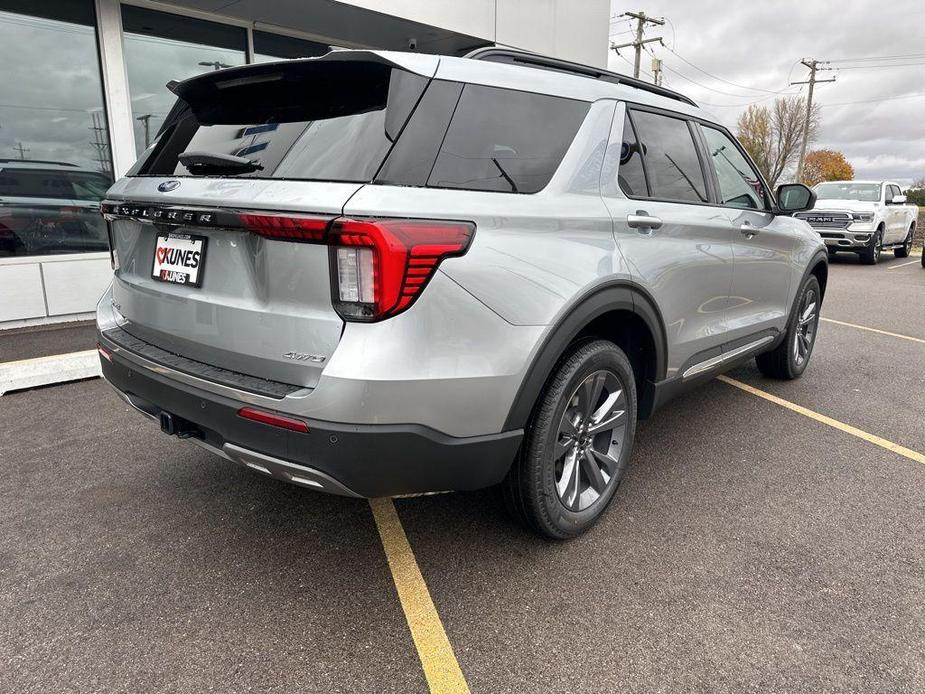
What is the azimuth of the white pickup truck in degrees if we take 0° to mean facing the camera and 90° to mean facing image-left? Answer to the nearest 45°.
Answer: approximately 45°

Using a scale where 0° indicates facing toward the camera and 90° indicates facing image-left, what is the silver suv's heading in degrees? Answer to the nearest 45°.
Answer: approximately 225°

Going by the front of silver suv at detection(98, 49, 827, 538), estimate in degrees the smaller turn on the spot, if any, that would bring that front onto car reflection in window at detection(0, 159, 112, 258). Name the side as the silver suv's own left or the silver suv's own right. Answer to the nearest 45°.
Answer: approximately 90° to the silver suv's own left

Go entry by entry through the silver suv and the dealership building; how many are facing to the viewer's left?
0

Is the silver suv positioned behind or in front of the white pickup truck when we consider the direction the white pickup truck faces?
in front

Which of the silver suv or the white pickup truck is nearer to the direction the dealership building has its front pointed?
the silver suv

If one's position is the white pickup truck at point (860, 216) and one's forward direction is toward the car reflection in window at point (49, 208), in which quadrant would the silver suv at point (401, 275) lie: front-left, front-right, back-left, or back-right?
front-left

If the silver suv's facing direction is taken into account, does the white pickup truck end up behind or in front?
in front

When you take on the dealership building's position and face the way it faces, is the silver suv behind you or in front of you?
in front

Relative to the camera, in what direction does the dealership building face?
facing the viewer and to the right of the viewer
